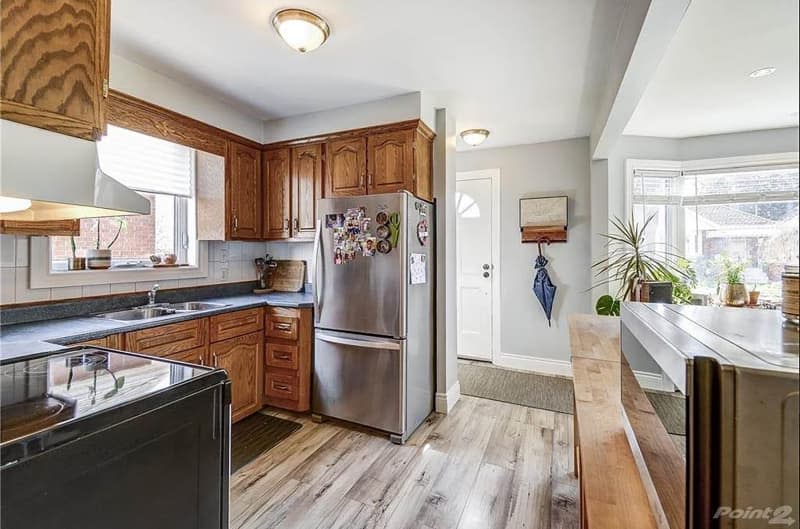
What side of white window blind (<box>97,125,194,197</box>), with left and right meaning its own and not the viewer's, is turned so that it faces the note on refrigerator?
front

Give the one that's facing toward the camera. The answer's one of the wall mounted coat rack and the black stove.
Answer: the wall mounted coat rack

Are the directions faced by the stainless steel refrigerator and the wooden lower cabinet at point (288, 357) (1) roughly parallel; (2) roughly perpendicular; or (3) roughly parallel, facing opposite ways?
roughly parallel

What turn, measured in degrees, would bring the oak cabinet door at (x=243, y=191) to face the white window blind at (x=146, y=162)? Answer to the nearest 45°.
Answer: approximately 90° to its right

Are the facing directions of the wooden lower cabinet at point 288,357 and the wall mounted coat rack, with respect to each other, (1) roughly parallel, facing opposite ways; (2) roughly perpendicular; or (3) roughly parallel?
roughly parallel

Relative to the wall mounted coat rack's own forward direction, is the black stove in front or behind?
in front

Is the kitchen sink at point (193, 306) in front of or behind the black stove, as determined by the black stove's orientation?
in front

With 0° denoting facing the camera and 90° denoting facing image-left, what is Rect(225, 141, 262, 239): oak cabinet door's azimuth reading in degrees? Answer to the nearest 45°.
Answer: approximately 315°

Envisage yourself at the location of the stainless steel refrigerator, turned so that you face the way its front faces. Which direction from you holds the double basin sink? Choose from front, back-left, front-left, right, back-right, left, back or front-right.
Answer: front-right

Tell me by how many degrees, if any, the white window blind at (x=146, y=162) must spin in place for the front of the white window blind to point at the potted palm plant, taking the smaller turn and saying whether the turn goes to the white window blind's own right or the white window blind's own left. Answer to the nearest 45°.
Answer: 0° — it already faces it

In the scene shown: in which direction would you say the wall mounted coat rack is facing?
toward the camera

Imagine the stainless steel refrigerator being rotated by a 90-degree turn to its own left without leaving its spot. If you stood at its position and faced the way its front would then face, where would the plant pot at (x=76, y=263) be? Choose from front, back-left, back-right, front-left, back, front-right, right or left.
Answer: back-right
